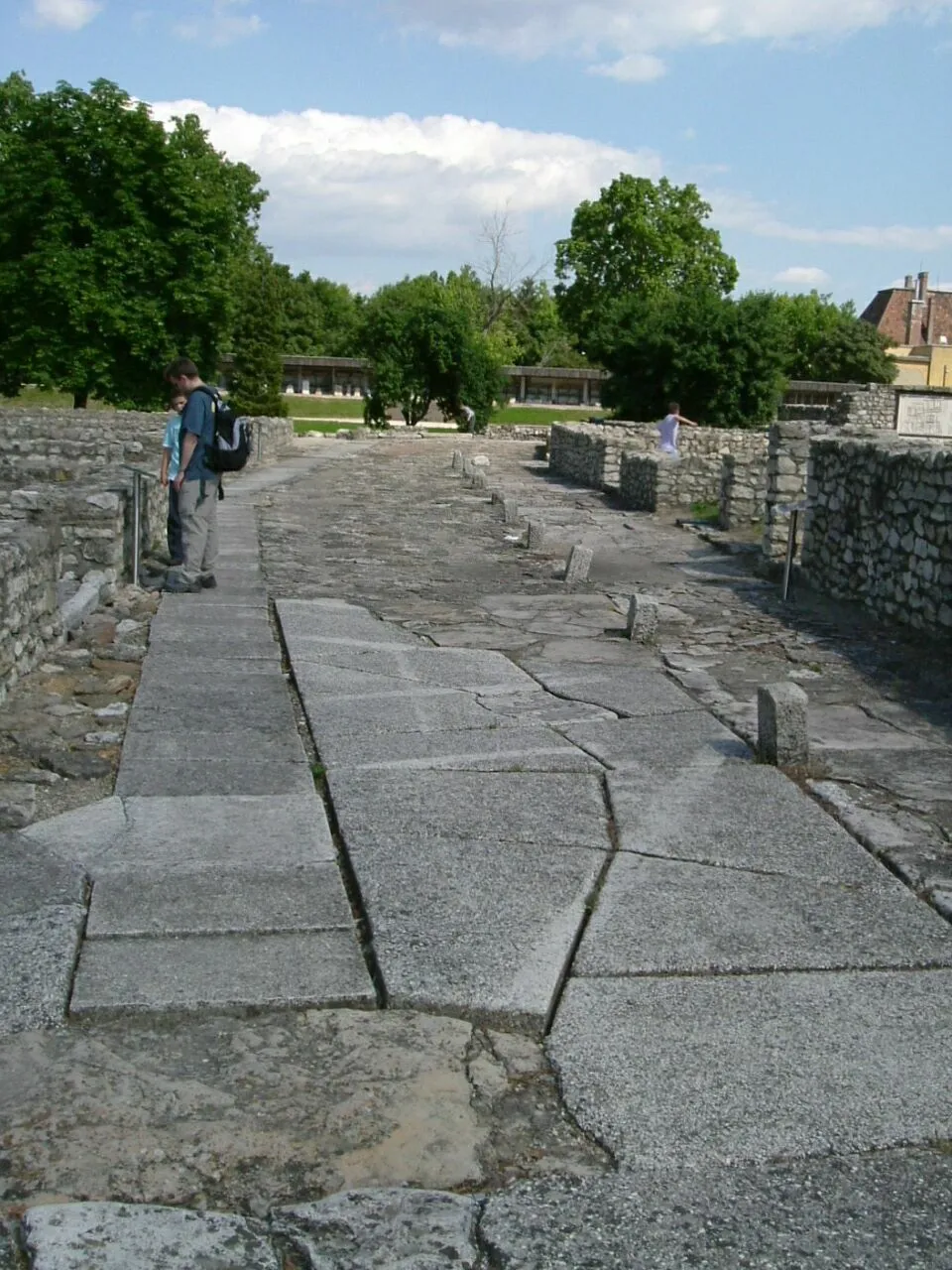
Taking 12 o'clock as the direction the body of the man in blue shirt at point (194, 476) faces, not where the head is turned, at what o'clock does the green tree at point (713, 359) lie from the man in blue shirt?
The green tree is roughly at 4 o'clock from the man in blue shirt.

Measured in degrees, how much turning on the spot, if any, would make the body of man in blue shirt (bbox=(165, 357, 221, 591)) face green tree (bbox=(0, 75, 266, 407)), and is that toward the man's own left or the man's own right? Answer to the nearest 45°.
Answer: approximately 90° to the man's own right

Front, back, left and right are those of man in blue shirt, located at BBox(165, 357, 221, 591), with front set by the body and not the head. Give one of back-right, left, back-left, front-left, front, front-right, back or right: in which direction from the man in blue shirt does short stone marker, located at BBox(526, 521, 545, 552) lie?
back-right

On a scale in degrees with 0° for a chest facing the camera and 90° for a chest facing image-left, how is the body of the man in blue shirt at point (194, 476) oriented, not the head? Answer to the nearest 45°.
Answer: approximately 90°

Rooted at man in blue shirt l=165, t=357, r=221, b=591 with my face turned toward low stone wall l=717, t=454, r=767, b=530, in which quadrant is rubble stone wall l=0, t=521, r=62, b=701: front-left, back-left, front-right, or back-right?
back-right

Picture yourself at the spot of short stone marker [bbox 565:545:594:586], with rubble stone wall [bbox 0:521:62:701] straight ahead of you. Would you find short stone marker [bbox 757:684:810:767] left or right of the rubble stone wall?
left

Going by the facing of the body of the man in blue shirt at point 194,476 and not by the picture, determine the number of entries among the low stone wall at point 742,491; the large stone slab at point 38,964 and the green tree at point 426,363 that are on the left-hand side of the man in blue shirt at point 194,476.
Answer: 1

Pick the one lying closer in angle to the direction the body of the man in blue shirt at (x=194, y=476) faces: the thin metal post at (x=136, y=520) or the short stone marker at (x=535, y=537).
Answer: the thin metal post

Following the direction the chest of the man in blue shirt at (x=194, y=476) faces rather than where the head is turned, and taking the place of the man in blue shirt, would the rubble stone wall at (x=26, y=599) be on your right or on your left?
on your left

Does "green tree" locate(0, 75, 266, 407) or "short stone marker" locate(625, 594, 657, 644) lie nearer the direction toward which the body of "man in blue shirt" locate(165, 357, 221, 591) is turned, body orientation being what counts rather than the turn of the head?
the green tree

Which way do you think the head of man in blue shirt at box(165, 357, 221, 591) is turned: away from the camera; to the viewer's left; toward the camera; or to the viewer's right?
to the viewer's left
